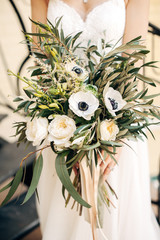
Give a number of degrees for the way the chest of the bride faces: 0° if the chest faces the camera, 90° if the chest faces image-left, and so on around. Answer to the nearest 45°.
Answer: approximately 0°
